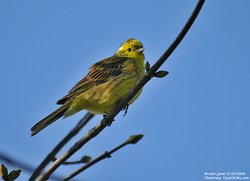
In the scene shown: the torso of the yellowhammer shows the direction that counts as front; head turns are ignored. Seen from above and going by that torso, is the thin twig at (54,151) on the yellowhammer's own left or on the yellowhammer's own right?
on the yellowhammer's own right

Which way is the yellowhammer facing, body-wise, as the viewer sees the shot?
to the viewer's right
